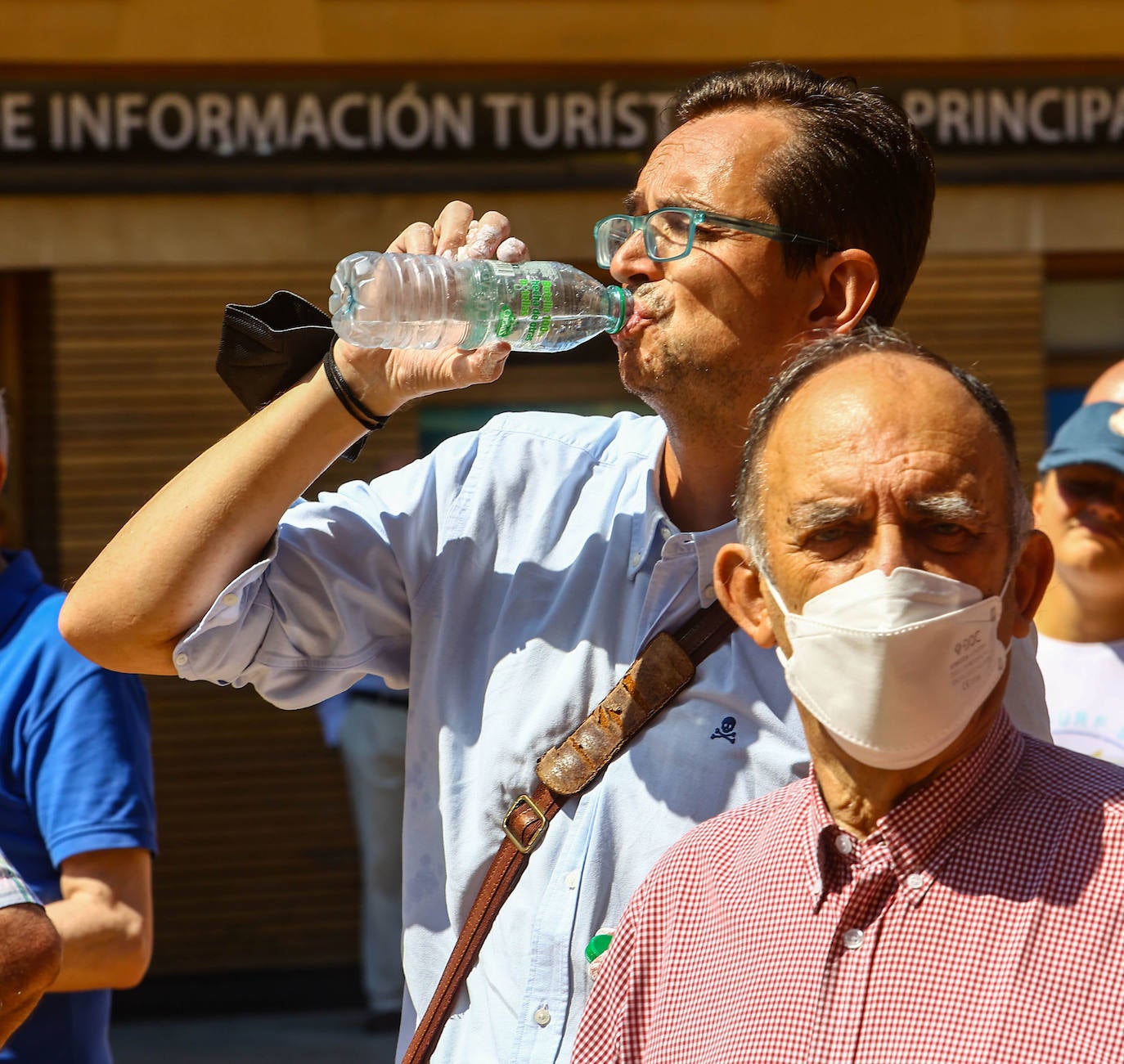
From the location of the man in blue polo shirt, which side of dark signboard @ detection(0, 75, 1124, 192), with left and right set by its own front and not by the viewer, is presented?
front

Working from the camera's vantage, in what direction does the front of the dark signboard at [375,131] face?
facing the viewer
